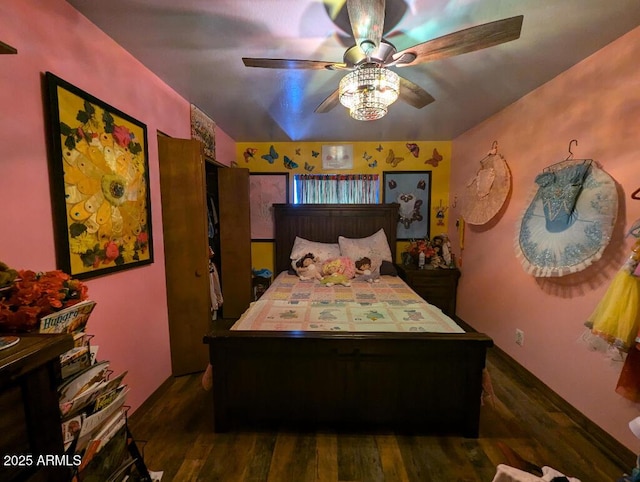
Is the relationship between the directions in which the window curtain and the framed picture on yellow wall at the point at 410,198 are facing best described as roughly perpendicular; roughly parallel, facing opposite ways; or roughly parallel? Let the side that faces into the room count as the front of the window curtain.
roughly parallel

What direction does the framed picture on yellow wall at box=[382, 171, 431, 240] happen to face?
toward the camera

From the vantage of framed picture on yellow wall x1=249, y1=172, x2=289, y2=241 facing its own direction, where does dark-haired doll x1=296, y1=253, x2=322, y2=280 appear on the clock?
The dark-haired doll is roughly at 11 o'clock from the framed picture on yellow wall.

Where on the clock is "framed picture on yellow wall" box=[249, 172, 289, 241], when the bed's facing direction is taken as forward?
The framed picture on yellow wall is roughly at 5 o'clock from the bed.

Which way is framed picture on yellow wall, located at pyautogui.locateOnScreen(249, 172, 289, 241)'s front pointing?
toward the camera

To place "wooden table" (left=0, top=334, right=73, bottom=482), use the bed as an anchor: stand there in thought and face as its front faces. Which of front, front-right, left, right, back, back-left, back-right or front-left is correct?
front-right

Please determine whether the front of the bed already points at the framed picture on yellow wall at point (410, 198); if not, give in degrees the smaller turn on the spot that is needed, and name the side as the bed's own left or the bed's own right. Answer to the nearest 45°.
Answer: approximately 180°

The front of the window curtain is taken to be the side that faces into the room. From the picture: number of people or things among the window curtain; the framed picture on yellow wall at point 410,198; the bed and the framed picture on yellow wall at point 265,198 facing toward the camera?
4

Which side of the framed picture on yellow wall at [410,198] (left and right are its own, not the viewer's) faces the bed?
front

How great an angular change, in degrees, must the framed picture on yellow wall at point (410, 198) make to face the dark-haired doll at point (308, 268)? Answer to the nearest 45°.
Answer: approximately 45° to its right

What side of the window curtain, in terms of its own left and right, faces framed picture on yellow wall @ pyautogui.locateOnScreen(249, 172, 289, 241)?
right

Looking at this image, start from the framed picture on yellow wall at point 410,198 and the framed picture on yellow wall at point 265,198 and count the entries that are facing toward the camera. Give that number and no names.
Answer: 2

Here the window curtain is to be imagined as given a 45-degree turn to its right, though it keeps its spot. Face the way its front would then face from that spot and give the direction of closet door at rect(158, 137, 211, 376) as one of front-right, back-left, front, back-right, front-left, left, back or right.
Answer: front

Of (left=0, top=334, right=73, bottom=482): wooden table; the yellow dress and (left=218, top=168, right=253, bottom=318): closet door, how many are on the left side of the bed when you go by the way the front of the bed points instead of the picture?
1

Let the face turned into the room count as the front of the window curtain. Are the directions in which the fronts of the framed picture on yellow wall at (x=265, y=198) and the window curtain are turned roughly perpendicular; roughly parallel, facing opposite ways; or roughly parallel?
roughly parallel

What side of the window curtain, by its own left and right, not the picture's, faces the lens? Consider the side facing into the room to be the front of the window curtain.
front

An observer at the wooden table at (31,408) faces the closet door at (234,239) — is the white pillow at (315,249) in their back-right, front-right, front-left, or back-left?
front-right

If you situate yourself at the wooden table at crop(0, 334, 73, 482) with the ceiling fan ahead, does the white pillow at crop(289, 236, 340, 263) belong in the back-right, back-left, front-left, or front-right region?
front-left
